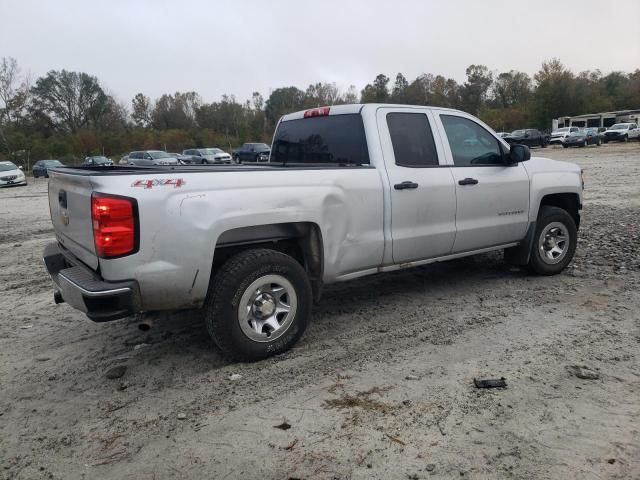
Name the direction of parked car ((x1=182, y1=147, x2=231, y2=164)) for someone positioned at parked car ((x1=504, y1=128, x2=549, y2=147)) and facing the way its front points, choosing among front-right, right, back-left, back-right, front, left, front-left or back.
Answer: front

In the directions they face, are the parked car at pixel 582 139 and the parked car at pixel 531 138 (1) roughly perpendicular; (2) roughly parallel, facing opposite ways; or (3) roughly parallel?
roughly parallel

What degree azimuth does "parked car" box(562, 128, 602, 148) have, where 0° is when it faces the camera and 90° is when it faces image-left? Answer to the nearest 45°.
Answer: approximately 45°

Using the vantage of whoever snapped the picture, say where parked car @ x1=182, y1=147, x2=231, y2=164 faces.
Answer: facing the viewer and to the right of the viewer

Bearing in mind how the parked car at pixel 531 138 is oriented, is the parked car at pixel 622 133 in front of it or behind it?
behind

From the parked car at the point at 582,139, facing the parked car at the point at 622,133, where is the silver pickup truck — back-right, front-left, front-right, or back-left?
back-right

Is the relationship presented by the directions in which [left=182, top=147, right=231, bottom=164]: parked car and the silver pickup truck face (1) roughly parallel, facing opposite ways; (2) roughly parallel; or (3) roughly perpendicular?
roughly perpendicular

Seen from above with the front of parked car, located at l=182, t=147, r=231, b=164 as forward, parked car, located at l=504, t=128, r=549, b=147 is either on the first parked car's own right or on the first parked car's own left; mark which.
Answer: on the first parked car's own left

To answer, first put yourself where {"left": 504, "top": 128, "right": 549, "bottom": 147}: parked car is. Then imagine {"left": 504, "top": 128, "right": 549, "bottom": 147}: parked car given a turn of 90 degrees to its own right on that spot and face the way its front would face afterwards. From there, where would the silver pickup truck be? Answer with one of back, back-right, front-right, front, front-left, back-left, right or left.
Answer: back-left

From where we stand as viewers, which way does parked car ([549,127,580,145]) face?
facing the viewer and to the left of the viewer

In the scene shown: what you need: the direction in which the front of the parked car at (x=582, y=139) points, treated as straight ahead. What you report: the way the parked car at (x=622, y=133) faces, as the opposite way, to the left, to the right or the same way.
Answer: the same way

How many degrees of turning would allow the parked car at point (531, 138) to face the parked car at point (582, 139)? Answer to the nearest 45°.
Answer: approximately 135° to its left

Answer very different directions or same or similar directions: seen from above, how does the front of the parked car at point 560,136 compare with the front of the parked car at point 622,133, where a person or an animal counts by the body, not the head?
same or similar directions

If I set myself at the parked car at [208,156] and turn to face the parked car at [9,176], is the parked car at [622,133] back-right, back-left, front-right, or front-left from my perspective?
back-left
